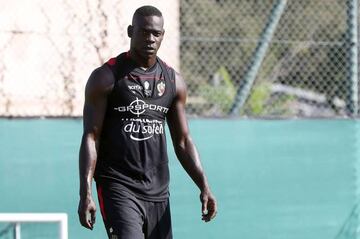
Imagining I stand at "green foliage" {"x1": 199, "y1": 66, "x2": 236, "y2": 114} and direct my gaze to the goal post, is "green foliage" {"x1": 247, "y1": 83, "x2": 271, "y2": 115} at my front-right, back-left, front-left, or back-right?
back-left

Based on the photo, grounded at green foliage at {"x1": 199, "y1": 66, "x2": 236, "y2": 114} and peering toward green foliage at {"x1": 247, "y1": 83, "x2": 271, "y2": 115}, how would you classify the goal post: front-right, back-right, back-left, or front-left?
back-right

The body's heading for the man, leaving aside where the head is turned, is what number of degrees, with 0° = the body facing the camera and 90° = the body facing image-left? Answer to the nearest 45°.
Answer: approximately 315°

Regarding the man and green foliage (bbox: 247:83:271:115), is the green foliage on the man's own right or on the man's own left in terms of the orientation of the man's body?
on the man's own left

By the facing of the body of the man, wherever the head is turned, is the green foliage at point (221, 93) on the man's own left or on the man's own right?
on the man's own left
